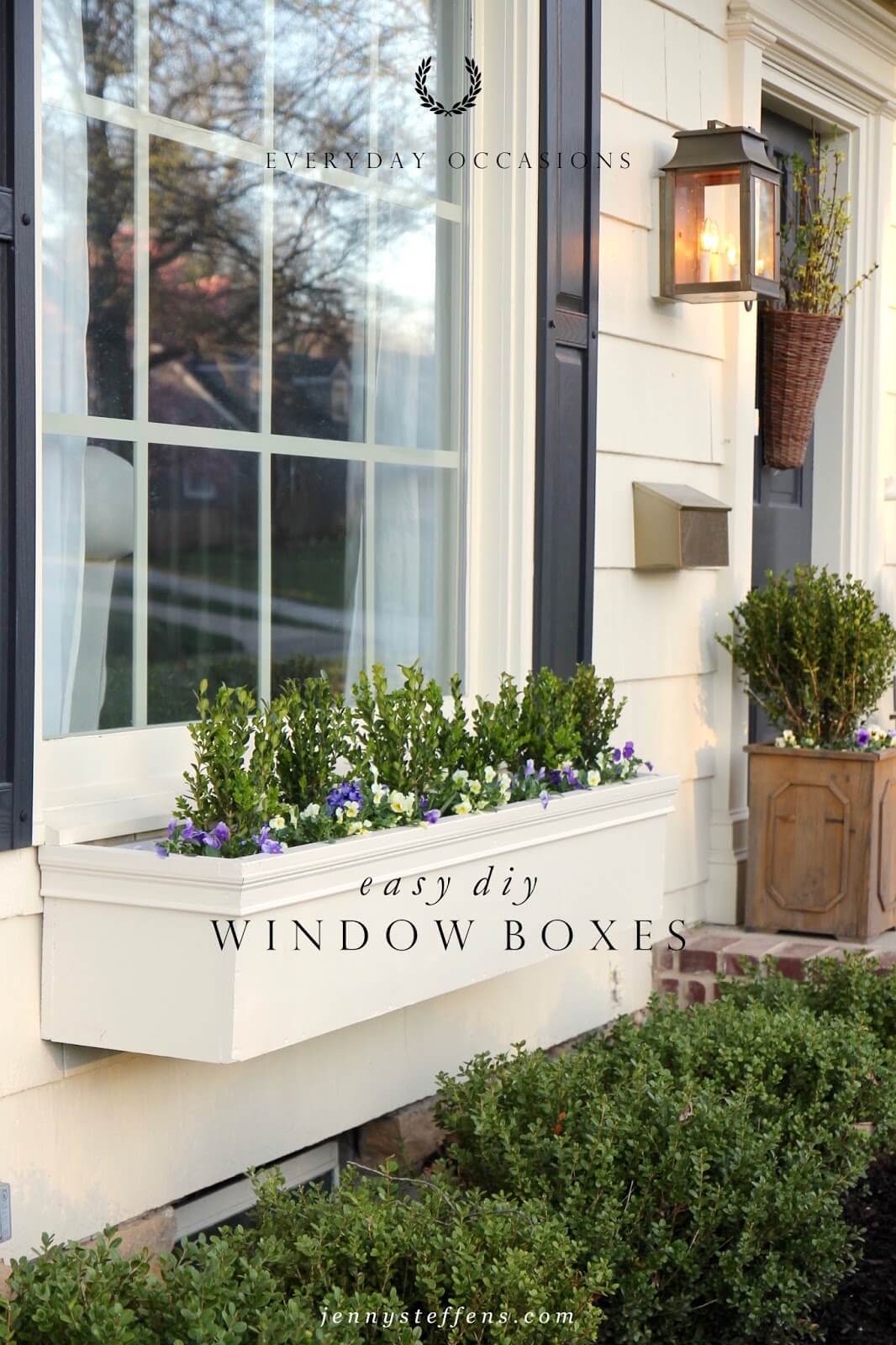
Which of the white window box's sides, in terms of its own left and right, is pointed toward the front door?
left

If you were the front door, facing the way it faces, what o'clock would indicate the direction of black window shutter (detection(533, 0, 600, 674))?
The black window shutter is roughly at 2 o'clock from the front door.

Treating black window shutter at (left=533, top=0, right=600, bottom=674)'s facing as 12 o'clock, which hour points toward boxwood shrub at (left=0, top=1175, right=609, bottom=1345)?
The boxwood shrub is roughly at 2 o'clock from the black window shutter.

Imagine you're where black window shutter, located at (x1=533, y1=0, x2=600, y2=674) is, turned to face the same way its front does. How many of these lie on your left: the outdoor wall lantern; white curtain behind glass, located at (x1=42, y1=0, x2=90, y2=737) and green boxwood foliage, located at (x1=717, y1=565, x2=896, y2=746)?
2

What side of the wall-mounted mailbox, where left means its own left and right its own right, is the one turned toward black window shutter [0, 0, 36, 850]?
right

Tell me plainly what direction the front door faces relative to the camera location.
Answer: facing the viewer and to the right of the viewer

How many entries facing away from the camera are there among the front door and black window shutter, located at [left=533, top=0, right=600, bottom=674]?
0

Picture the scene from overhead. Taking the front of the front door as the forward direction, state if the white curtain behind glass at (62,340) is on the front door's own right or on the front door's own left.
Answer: on the front door's own right

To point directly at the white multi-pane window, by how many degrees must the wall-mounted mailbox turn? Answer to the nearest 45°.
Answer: approximately 90° to its right

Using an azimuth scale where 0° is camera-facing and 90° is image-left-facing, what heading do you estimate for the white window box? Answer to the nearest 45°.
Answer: approximately 315°
